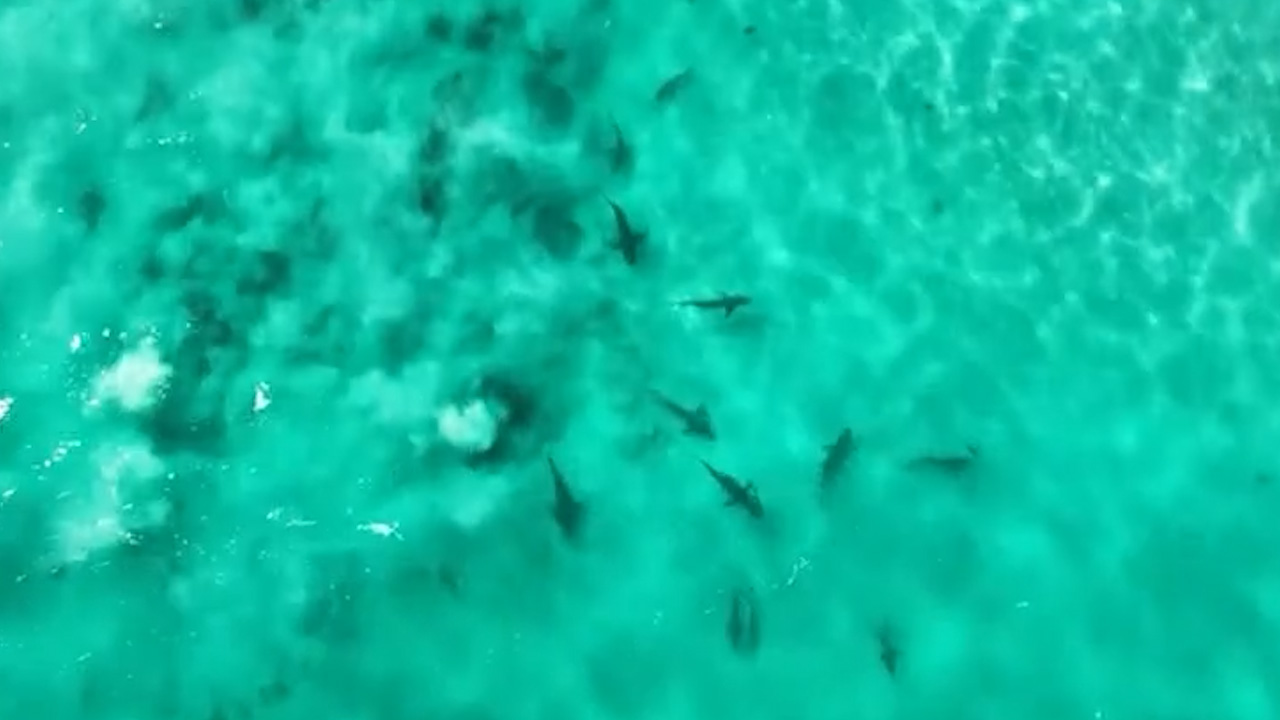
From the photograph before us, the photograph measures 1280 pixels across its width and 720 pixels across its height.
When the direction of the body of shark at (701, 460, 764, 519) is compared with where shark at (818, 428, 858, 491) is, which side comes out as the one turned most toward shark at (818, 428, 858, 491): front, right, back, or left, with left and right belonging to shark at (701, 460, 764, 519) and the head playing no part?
left

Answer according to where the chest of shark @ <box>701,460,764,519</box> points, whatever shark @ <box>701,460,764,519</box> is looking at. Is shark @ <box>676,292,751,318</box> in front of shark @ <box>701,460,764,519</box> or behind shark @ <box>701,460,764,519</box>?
behind

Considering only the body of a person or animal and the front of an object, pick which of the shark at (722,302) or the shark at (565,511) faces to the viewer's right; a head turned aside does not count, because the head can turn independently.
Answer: the shark at (722,302)

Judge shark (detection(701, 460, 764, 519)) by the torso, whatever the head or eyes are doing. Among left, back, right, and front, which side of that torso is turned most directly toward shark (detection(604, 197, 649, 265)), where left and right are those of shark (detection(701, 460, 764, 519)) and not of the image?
back

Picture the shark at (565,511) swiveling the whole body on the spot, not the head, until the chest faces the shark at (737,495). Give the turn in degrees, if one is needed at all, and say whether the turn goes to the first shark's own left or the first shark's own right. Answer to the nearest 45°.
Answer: approximately 90° to the first shark's own left

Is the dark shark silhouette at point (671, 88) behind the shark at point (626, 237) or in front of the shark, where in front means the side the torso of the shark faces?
behind

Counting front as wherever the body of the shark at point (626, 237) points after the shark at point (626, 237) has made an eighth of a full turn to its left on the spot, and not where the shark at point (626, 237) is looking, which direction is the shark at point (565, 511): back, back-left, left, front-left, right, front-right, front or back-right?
front-right

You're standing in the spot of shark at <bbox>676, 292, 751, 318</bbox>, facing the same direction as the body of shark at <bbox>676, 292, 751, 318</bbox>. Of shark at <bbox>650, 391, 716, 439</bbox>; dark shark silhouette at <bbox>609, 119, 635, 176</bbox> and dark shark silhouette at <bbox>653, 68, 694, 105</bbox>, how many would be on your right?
1

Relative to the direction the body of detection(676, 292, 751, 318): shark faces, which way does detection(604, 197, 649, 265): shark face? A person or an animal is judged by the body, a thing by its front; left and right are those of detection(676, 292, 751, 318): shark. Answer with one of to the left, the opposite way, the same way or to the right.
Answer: to the right

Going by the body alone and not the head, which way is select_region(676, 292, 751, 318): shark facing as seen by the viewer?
to the viewer's right

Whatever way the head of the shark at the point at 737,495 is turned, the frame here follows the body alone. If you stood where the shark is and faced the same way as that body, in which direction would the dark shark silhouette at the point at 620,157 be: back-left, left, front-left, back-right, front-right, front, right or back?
back

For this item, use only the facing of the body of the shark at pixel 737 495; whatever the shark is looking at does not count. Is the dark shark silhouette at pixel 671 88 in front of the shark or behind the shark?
behind

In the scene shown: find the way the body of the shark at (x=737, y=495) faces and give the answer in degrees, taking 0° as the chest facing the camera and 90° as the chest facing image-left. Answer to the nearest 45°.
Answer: approximately 315°

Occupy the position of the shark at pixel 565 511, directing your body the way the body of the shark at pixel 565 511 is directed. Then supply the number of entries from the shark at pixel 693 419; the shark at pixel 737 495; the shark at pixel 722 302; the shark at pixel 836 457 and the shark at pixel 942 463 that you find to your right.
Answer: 0

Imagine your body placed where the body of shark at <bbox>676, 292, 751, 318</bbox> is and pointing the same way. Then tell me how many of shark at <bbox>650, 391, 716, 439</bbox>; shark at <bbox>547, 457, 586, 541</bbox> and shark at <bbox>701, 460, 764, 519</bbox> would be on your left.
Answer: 0

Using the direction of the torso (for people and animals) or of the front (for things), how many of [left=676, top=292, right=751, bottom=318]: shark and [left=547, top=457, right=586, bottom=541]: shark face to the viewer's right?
1

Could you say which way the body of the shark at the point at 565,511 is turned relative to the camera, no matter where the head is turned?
toward the camera

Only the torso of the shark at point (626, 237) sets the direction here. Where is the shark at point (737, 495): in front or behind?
in front

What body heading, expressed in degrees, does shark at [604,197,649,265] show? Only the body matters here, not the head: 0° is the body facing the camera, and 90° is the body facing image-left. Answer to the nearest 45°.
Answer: approximately 0°

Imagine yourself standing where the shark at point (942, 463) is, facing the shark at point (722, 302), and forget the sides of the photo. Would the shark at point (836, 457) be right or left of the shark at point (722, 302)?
left
